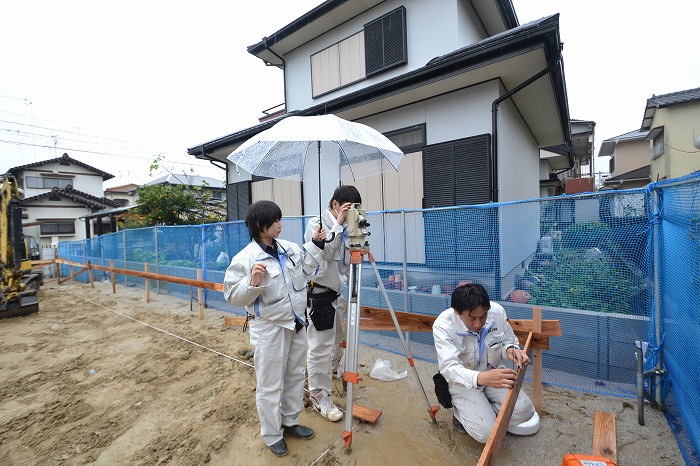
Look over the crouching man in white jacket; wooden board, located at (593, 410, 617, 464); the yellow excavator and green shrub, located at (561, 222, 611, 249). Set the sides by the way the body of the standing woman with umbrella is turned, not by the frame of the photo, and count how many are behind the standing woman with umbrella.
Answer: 1

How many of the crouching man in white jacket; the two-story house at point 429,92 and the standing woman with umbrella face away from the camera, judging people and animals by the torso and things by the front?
0

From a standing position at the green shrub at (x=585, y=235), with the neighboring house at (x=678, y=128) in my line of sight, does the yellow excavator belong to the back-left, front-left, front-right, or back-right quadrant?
back-left

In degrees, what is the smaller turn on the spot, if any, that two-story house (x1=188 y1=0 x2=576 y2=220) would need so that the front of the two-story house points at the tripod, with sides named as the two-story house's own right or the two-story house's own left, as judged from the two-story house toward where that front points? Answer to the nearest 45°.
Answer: approximately 45° to the two-story house's own left

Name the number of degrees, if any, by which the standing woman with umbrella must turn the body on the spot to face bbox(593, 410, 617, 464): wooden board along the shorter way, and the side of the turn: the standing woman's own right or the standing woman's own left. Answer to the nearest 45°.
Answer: approximately 45° to the standing woman's own left

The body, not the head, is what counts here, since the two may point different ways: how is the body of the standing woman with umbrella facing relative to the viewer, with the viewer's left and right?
facing the viewer and to the right of the viewer
